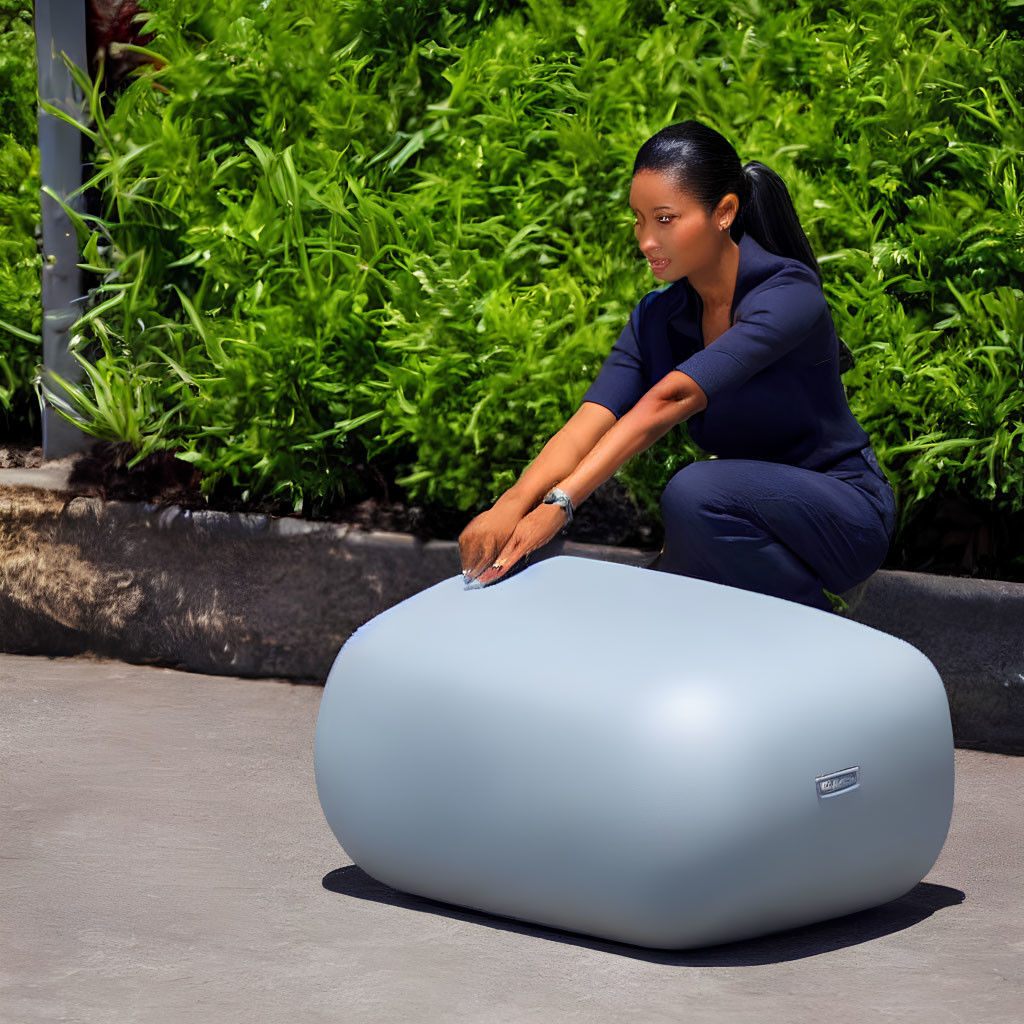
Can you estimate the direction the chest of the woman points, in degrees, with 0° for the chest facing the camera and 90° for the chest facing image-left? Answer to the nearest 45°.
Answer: approximately 45°

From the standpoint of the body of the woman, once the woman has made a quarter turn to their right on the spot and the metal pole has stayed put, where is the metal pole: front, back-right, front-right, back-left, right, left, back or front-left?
front

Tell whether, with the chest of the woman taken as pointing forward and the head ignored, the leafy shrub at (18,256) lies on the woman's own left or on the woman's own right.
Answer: on the woman's own right

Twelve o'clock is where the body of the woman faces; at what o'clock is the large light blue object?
The large light blue object is roughly at 11 o'clock from the woman.

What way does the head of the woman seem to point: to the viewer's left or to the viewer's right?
to the viewer's left
